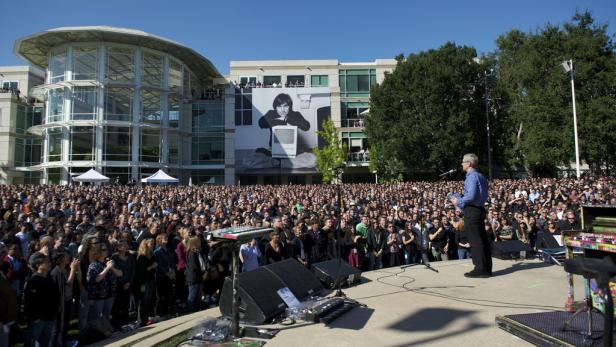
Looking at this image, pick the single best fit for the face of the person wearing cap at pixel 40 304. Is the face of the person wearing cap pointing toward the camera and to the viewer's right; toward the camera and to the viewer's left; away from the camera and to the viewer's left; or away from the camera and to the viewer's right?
toward the camera and to the viewer's right

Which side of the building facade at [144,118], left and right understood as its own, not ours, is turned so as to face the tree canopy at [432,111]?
left

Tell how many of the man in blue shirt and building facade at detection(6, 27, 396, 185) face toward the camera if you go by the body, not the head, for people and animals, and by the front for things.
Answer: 1

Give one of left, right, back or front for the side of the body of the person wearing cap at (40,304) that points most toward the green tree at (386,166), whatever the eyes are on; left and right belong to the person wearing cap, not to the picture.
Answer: left

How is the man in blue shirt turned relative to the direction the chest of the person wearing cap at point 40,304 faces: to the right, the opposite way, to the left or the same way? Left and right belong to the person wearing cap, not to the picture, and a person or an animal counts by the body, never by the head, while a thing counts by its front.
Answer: the opposite way

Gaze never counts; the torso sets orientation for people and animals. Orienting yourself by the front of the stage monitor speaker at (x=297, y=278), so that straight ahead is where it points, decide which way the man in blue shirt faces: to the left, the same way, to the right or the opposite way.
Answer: the opposite way

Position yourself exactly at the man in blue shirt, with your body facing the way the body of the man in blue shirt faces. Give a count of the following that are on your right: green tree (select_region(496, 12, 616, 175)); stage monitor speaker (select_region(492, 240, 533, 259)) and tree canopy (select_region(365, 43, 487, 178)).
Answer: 3

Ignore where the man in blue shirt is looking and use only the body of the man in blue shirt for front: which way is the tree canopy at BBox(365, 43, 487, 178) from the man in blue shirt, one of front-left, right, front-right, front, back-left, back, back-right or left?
right

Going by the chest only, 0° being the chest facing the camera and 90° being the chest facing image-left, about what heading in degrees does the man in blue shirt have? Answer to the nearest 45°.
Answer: approximately 90°

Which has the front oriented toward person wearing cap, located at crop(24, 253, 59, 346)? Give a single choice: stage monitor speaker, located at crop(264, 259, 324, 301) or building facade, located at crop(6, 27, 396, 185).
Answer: the building facade

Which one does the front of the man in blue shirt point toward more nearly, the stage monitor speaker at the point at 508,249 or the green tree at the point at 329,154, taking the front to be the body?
the green tree

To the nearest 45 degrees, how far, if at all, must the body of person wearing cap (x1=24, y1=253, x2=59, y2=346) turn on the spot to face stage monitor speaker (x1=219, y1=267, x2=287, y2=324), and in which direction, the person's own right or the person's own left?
0° — they already face it
